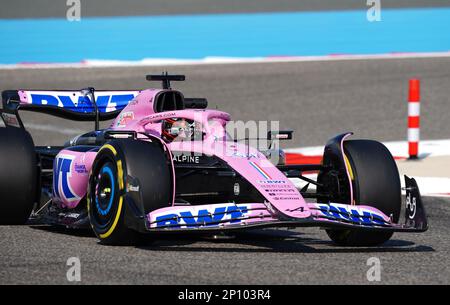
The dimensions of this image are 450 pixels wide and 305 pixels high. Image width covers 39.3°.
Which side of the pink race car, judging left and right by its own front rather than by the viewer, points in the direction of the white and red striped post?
left

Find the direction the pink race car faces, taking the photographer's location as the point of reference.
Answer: facing the viewer and to the right of the viewer
